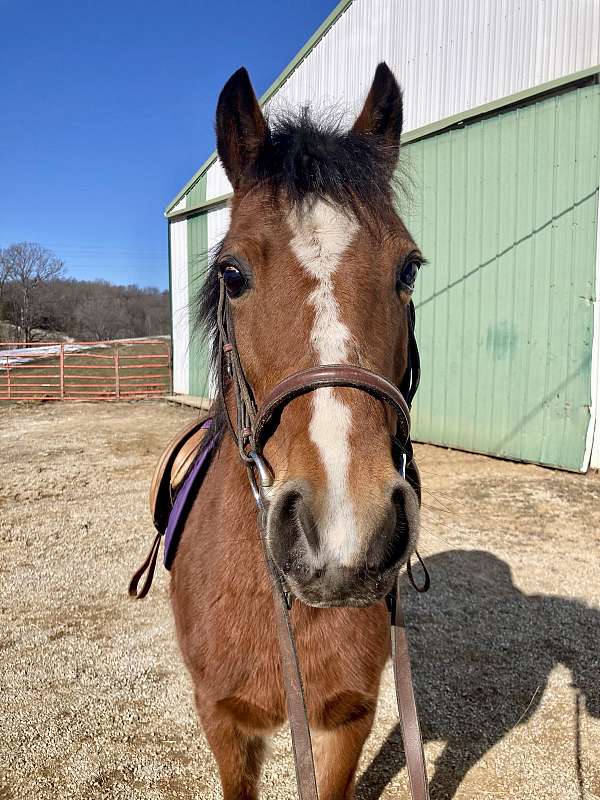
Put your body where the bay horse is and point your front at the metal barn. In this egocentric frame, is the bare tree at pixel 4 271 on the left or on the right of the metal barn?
left

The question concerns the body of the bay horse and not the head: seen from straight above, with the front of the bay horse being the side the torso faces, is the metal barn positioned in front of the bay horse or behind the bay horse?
behind

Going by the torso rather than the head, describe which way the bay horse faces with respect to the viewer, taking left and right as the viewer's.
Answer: facing the viewer

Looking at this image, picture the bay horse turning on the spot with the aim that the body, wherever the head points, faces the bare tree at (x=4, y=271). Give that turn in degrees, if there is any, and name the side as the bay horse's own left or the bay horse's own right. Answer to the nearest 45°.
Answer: approximately 135° to the bay horse's own right
